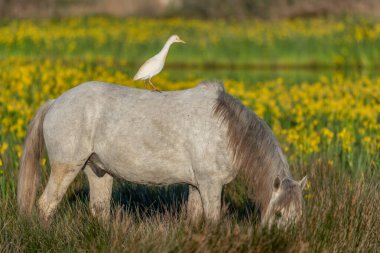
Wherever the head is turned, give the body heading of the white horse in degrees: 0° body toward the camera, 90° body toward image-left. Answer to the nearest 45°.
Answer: approximately 270°
